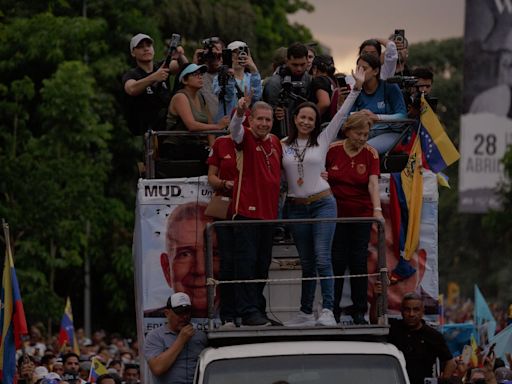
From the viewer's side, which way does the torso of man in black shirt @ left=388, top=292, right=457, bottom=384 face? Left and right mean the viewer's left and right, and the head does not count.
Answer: facing the viewer

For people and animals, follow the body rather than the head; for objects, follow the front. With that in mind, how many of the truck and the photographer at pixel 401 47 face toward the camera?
2

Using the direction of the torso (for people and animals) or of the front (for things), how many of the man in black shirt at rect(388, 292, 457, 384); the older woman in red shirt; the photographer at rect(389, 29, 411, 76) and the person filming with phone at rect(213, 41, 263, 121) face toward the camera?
4

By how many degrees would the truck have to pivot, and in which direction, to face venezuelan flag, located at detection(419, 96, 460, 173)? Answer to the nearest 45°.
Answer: approximately 135° to its left

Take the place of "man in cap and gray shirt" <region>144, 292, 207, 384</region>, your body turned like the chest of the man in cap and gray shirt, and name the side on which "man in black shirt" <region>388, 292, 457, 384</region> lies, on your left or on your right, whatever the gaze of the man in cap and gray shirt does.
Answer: on your left

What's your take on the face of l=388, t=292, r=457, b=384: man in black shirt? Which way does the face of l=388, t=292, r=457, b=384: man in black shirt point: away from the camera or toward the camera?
toward the camera

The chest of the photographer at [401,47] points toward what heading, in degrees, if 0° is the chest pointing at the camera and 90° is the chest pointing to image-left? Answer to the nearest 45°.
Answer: approximately 0°

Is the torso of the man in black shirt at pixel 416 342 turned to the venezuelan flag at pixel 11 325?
no

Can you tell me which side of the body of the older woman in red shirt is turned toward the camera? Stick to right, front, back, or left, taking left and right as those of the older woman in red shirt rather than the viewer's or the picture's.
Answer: front

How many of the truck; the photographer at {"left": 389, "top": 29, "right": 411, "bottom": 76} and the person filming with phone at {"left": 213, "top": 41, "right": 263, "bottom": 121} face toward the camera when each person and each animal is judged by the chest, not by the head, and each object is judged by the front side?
3

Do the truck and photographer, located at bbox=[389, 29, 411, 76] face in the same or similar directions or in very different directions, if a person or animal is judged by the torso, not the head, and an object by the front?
same or similar directions

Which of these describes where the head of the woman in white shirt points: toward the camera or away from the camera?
toward the camera

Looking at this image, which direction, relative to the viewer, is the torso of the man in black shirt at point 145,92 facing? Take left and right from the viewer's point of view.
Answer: facing the viewer and to the right of the viewer
